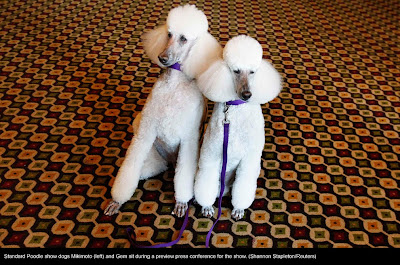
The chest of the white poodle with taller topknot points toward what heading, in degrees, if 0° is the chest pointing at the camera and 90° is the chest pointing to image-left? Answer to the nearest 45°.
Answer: approximately 0°

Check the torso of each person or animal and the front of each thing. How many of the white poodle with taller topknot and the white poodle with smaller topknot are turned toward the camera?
2

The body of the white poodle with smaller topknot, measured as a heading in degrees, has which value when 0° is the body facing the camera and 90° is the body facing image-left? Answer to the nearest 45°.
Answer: approximately 0°
